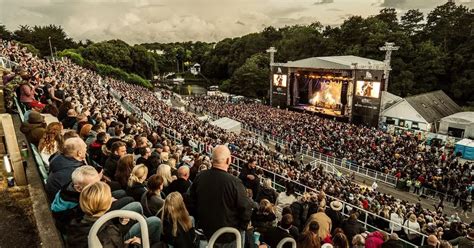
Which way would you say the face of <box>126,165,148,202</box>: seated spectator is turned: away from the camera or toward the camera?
away from the camera

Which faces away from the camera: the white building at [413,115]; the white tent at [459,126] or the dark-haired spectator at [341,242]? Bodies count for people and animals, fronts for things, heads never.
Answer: the dark-haired spectator

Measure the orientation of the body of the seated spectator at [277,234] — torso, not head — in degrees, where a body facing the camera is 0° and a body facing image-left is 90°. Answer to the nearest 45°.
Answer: approximately 225°

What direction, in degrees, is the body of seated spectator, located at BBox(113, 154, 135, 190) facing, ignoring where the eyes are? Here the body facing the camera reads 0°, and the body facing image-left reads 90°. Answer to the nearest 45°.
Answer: approximately 225°

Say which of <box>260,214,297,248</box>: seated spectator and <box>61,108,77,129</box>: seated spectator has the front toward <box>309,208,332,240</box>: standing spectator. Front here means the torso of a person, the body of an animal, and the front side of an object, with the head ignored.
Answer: <box>260,214,297,248</box>: seated spectator

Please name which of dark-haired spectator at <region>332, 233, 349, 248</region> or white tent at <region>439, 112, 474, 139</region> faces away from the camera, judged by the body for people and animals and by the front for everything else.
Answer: the dark-haired spectator

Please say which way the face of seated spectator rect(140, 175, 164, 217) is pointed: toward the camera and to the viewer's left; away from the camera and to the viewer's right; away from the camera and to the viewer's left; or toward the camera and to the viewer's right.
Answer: away from the camera and to the viewer's right

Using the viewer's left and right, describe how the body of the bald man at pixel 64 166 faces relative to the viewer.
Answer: facing away from the viewer and to the right of the viewer

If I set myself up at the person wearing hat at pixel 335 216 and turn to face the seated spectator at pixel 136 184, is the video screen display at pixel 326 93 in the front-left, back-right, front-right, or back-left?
back-right

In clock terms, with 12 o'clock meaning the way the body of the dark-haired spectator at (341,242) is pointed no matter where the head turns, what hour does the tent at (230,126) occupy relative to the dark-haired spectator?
The tent is roughly at 11 o'clock from the dark-haired spectator.

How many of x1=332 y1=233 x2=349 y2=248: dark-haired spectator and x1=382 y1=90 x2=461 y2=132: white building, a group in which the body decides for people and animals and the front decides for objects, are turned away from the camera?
1

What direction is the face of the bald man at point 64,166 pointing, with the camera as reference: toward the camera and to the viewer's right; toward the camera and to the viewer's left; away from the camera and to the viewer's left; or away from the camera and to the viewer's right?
away from the camera and to the viewer's right

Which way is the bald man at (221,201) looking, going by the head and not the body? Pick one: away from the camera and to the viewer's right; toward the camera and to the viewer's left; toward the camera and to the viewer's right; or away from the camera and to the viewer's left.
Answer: away from the camera and to the viewer's right
